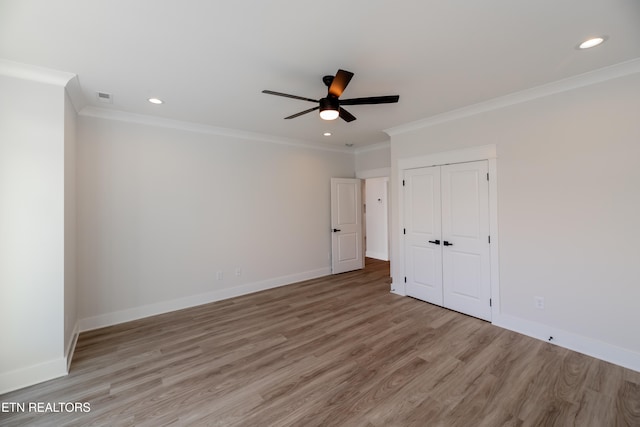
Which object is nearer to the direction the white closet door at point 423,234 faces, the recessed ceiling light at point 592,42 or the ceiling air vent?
the ceiling air vent

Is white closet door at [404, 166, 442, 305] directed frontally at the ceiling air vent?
yes

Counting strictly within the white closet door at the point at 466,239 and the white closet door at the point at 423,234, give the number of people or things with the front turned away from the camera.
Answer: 0

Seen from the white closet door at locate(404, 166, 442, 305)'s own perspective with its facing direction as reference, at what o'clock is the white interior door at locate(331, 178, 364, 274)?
The white interior door is roughly at 3 o'clock from the white closet door.

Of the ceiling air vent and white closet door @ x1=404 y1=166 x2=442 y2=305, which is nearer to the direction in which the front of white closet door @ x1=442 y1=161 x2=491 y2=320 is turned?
the ceiling air vent

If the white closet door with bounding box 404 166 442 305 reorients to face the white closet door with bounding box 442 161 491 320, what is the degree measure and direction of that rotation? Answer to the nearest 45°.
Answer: approximately 90° to its left

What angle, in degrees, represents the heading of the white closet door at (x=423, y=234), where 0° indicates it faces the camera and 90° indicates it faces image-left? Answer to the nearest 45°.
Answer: approximately 45°

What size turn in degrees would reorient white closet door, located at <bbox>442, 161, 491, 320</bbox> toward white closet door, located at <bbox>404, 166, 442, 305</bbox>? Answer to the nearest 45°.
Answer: approximately 90° to its right

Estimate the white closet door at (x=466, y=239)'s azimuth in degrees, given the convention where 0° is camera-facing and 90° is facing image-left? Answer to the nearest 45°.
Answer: approximately 45°

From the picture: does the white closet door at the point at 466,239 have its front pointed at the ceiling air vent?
yes

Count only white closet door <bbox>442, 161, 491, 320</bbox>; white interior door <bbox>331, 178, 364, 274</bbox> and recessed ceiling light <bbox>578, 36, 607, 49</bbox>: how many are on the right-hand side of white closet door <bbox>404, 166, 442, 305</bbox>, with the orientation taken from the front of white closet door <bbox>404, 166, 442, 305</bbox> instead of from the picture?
1

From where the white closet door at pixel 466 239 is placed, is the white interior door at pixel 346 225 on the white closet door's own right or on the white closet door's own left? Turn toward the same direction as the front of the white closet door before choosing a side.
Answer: on the white closet door's own right
